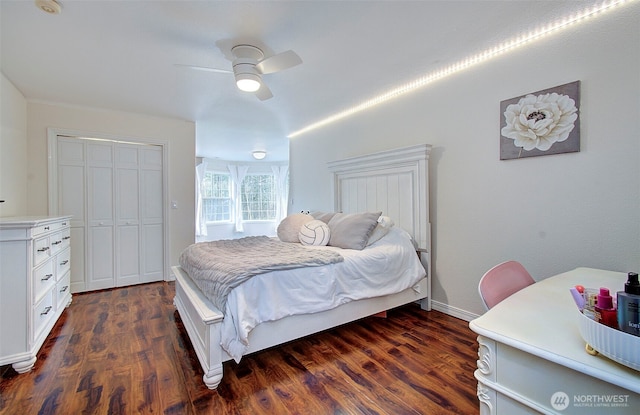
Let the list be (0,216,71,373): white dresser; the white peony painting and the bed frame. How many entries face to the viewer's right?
1

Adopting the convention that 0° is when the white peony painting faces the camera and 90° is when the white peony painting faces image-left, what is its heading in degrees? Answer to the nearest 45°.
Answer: approximately 45°

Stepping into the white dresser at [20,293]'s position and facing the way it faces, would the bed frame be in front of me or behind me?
in front

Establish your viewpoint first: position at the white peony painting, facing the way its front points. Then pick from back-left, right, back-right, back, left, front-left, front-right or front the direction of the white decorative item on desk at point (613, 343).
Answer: front-left

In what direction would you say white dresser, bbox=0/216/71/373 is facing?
to the viewer's right

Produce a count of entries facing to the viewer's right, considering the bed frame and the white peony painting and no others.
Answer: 0

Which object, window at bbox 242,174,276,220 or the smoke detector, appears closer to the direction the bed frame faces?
the smoke detector

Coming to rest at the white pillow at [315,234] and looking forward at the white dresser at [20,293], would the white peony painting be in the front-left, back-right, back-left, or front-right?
back-left

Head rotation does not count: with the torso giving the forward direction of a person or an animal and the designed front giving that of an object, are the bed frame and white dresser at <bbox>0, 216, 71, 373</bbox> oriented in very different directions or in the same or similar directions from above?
very different directions

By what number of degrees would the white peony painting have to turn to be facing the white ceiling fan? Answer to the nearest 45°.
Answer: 0° — it already faces it
